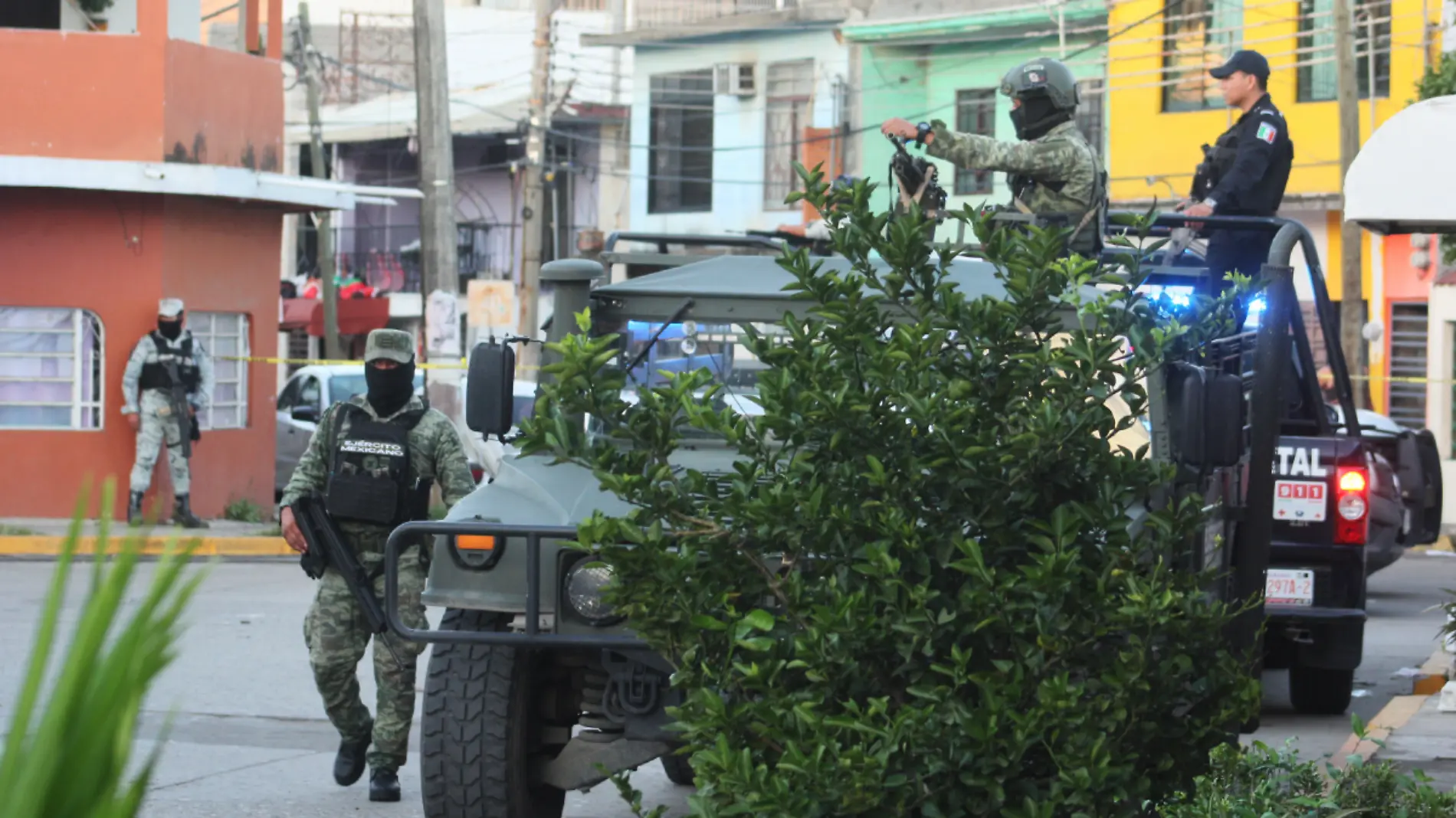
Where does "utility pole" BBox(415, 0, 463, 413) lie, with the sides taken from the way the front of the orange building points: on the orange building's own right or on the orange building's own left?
on the orange building's own left

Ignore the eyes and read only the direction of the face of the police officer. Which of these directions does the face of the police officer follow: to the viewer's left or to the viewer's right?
to the viewer's left

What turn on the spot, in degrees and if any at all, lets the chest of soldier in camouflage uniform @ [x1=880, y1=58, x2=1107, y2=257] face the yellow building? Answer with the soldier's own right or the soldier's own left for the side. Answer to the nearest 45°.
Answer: approximately 90° to the soldier's own right

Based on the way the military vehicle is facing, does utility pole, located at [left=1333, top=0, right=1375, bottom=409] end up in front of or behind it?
behind

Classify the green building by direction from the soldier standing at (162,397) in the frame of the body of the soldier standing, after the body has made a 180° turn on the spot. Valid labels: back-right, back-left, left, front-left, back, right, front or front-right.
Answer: front-right

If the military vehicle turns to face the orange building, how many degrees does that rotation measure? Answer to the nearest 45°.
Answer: approximately 135° to its right

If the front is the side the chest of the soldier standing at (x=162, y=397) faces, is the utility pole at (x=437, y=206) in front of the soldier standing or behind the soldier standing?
behind

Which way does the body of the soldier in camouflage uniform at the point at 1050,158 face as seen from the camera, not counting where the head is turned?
to the viewer's left

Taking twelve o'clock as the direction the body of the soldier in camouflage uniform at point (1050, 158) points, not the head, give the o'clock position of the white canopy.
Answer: The white canopy is roughly at 7 o'clock from the soldier in camouflage uniform.

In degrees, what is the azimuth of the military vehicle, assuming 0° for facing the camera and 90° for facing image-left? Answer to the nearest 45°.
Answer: approximately 0°

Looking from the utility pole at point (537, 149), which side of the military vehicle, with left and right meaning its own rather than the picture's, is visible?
back

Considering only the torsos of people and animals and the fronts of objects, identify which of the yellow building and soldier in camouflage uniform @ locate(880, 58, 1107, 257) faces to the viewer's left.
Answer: the soldier in camouflage uniform
